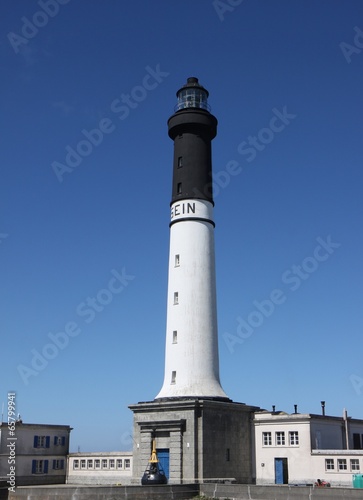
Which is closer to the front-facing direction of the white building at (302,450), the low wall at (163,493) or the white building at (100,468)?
the low wall

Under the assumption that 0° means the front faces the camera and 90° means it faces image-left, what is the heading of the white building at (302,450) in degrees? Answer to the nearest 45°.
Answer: approximately 0°

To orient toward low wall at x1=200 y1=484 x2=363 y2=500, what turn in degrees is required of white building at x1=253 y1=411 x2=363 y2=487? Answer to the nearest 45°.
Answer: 0° — it already faces it

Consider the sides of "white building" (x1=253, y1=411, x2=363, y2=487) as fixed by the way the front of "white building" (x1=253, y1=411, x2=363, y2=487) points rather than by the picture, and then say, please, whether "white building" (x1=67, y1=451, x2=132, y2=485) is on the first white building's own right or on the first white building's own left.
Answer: on the first white building's own right
